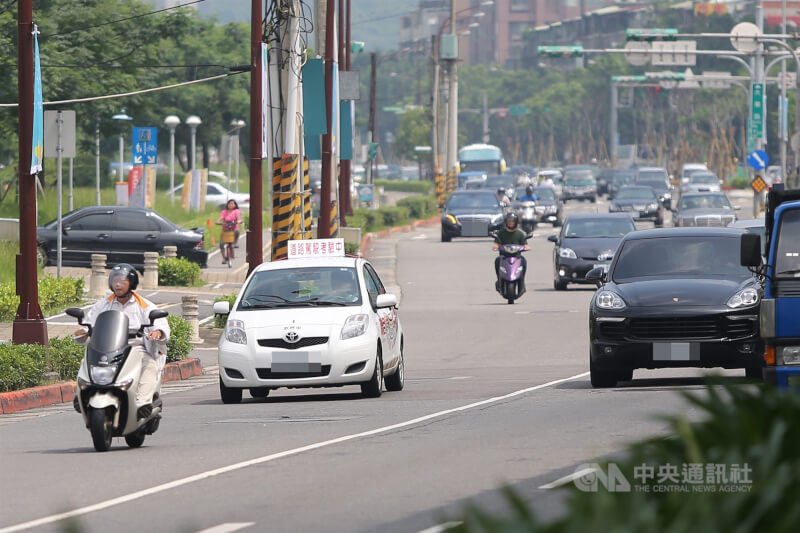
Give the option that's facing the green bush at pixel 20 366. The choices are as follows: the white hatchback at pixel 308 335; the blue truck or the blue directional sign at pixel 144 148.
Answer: the blue directional sign

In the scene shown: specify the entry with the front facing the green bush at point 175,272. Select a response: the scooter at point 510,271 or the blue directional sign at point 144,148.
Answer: the blue directional sign

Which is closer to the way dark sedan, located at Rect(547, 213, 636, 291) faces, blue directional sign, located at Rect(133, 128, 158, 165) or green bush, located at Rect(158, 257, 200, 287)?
the green bush

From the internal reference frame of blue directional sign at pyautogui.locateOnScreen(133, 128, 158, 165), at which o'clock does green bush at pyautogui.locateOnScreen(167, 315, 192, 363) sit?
The green bush is roughly at 12 o'clock from the blue directional sign.

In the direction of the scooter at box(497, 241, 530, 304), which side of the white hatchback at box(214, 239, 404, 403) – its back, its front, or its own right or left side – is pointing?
back

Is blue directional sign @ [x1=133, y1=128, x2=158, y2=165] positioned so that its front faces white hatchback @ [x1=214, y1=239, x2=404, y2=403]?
yes

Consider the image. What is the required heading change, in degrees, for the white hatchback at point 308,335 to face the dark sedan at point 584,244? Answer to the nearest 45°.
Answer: approximately 180°

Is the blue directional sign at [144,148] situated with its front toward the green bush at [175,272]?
yes
